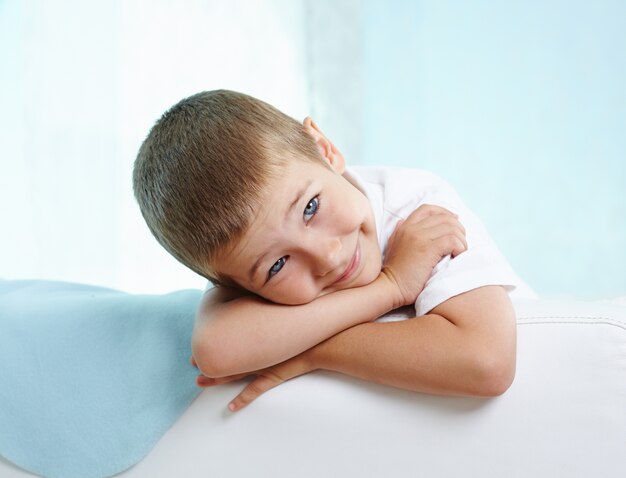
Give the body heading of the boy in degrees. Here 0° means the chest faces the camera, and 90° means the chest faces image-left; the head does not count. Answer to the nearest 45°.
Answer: approximately 0°
